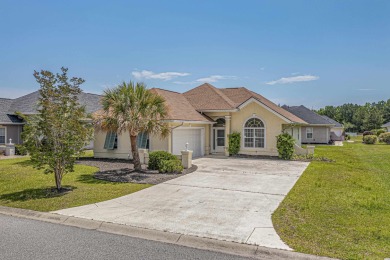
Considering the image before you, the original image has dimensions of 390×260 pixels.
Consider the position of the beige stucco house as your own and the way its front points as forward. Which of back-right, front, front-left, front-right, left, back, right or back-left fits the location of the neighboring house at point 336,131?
back-left

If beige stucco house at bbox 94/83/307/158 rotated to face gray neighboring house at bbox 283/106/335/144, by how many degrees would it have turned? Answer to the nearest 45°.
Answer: approximately 135° to its left

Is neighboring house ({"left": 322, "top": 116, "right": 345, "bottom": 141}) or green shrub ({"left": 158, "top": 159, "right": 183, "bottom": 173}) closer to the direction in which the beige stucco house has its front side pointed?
the green shrub

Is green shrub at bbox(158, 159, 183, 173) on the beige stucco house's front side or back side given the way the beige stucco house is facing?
on the front side

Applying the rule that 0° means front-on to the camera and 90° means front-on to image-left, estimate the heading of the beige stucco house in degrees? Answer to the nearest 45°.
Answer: approximately 0°

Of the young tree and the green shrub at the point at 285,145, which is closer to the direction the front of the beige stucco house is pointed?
the young tree

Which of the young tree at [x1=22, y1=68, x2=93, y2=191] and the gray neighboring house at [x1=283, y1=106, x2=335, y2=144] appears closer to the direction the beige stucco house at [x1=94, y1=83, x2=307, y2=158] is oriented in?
the young tree

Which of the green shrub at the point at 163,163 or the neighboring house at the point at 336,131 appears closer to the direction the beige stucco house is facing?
the green shrub

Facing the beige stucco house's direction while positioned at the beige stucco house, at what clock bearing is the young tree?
The young tree is roughly at 1 o'clock from the beige stucco house.

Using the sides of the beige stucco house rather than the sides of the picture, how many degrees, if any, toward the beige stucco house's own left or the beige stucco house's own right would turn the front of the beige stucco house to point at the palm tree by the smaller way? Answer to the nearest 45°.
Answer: approximately 45° to the beige stucco house's own right
